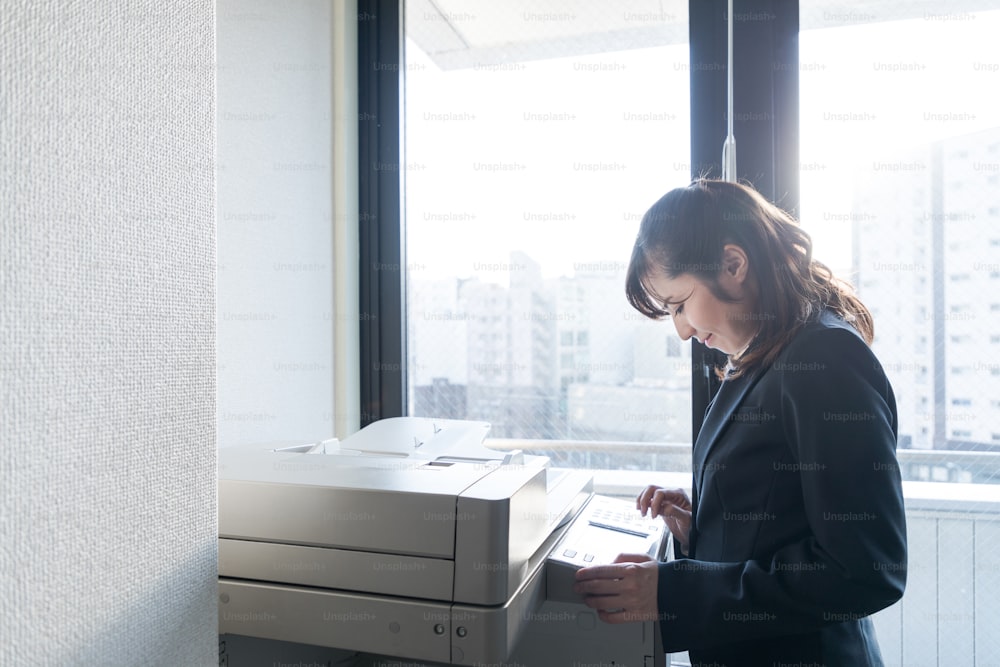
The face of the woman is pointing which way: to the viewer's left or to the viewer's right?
to the viewer's left

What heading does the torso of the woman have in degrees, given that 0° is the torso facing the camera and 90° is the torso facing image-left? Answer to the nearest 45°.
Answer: approximately 90°
